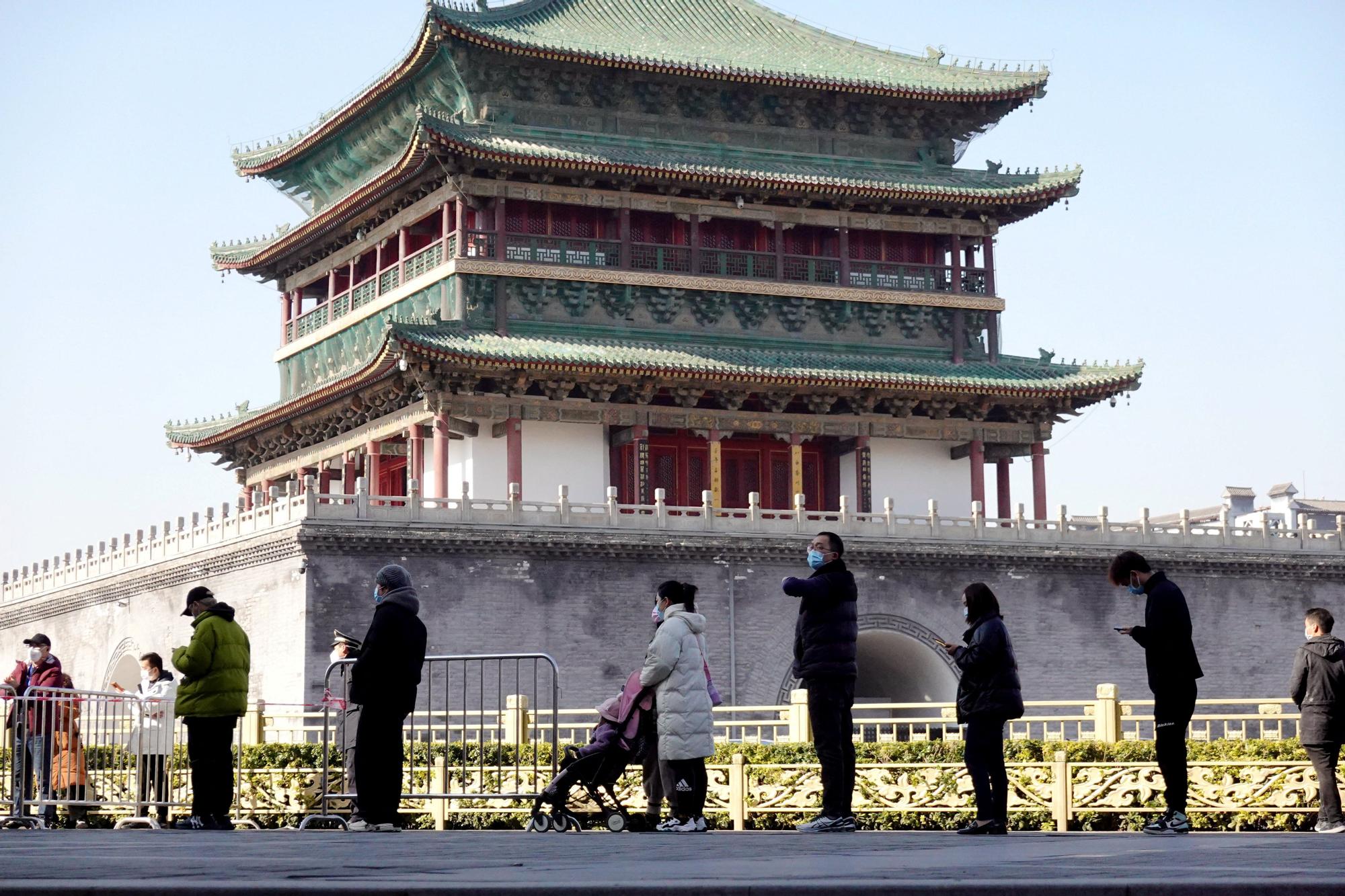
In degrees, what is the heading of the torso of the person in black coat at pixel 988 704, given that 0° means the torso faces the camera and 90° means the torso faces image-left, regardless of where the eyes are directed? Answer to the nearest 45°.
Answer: approximately 90°

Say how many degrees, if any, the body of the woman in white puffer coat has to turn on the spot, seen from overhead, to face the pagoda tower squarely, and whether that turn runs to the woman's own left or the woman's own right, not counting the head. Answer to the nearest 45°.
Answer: approximately 90° to the woman's own right

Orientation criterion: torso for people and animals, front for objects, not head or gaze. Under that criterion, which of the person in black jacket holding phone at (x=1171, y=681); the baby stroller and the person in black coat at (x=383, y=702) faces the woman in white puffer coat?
the person in black jacket holding phone

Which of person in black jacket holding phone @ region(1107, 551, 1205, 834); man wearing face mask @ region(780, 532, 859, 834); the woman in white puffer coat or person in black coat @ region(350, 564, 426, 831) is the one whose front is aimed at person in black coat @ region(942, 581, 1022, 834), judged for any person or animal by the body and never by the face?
the person in black jacket holding phone

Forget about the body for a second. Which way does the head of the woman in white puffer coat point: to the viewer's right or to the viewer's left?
to the viewer's left

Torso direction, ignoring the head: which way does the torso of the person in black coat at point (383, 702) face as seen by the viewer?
to the viewer's left

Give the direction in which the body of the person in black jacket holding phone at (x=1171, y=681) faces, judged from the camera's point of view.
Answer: to the viewer's left

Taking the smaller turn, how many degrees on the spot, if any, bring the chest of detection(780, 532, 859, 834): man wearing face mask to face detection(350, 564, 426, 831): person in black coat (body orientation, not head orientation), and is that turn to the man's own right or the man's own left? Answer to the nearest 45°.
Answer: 0° — they already face them

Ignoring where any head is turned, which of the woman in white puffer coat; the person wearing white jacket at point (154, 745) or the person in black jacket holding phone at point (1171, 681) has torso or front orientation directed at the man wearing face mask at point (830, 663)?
the person in black jacket holding phone

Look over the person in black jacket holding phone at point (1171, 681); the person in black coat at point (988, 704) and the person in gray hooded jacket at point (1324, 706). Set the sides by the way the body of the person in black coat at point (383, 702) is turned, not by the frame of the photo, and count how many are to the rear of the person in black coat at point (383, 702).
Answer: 3

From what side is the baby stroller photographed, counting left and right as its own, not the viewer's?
left

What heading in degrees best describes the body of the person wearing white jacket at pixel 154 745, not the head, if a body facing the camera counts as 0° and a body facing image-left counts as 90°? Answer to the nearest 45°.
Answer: approximately 45°

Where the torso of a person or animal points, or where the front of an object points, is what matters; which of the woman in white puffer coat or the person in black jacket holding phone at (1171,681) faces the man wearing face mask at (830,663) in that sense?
the person in black jacket holding phone

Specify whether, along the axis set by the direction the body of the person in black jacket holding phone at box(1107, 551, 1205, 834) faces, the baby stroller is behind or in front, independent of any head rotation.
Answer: in front

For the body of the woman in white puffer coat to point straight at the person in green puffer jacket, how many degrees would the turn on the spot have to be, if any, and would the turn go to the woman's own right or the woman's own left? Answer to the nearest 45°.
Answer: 0° — they already face them
